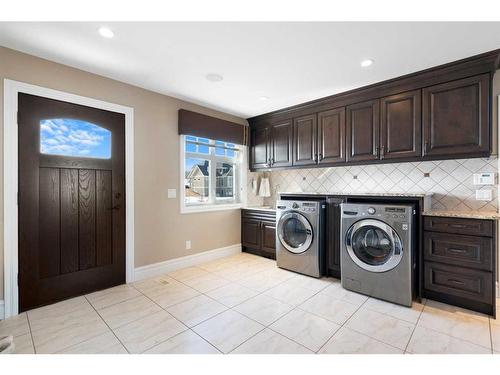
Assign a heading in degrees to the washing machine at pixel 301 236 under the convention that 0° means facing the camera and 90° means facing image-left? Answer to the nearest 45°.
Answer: approximately 45°

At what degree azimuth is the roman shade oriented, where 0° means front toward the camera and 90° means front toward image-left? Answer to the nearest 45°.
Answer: approximately 315°

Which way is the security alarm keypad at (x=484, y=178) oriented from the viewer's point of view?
toward the camera

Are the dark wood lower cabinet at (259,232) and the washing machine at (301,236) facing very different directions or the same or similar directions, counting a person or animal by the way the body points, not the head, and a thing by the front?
same or similar directions

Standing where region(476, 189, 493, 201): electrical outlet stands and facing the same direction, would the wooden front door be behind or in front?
in front

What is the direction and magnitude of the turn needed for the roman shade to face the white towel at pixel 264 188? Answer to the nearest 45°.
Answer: approximately 90° to its left

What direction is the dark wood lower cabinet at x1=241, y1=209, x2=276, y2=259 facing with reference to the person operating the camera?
facing the viewer and to the left of the viewer

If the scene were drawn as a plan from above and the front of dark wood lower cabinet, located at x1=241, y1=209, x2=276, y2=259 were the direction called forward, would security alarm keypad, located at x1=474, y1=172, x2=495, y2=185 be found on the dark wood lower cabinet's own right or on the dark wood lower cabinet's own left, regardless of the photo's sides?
on the dark wood lower cabinet's own left

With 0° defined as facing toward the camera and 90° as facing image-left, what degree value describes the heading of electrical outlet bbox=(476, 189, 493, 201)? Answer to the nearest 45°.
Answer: approximately 0°

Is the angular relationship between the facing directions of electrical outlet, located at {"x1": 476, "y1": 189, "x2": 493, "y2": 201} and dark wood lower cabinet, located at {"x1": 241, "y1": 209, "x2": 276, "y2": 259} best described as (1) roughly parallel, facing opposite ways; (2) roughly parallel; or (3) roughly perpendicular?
roughly parallel

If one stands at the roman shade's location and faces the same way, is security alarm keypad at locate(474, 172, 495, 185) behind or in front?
in front

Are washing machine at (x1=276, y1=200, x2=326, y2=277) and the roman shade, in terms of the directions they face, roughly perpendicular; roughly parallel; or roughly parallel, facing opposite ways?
roughly perpendicular

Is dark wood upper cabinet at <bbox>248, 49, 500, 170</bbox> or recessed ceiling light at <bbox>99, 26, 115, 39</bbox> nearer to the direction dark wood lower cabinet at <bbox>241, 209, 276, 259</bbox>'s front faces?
the recessed ceiling light

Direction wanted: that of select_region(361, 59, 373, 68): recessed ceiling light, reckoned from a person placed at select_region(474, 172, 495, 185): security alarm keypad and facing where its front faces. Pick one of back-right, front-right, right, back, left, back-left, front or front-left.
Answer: front-right

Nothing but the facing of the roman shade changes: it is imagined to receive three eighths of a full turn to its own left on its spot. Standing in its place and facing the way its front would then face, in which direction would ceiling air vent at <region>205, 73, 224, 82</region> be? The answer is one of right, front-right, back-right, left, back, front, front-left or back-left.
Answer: back

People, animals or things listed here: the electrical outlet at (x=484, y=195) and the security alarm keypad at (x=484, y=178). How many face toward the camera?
2
